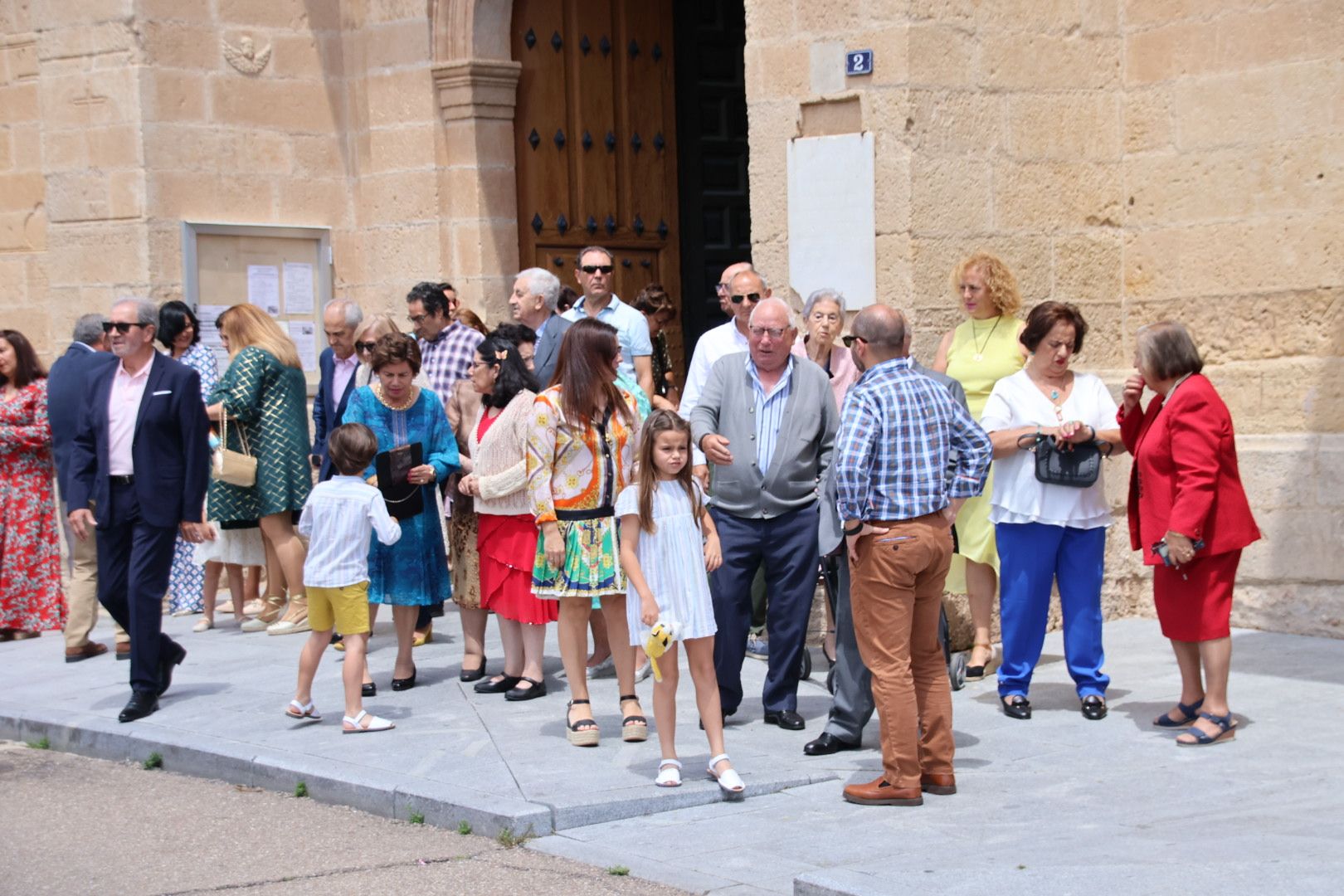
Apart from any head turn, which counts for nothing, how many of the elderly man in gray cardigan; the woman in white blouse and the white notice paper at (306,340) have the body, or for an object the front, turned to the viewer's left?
0

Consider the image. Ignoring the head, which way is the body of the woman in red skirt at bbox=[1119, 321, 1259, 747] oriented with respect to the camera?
to the viewer's left

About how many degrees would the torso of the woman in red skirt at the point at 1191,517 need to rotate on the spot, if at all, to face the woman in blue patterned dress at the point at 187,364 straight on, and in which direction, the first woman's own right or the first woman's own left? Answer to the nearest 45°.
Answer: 0° — they already face them

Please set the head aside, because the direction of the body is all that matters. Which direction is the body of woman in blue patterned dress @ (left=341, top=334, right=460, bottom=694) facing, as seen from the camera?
toward the camera

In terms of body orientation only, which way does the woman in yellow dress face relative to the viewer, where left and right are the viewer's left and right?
facing the viewer

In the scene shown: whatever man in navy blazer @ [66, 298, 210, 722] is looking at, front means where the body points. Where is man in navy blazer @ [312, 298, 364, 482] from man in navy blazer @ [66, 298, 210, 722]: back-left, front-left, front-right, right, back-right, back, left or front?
back

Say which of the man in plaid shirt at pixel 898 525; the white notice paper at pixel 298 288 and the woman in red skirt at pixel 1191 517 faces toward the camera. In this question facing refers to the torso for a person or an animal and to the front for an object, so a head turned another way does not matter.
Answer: the white notice paper

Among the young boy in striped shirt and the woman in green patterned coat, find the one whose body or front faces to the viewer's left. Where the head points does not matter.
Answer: the woman in green patterned coat

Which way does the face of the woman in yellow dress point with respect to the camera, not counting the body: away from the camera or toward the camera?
toward the camera

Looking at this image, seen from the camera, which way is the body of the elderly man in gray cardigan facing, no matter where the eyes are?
toward the camera

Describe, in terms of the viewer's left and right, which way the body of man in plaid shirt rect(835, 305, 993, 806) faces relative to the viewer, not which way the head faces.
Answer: facing away from the viewer and to the left of the viewer

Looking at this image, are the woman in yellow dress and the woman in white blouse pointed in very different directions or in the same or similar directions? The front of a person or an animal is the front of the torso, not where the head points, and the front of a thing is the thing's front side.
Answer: same or similar directions

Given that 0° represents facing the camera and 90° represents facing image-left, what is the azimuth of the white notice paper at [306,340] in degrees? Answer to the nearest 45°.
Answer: approximately 0°

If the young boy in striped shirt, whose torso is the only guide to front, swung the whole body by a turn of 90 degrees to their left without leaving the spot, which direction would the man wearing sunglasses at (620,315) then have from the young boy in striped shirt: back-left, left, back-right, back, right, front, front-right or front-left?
right

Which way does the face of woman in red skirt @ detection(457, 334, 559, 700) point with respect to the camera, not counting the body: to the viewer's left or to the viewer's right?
to the viewer's left

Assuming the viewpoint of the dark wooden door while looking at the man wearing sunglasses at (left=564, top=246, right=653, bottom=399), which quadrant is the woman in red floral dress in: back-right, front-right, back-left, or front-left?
front-right

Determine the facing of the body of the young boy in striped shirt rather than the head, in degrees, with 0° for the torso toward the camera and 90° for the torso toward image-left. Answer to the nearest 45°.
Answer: approximately 225°

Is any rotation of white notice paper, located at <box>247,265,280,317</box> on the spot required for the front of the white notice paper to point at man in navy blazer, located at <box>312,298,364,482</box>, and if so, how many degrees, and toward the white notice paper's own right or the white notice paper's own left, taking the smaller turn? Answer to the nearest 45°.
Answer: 0° — it already faces them
